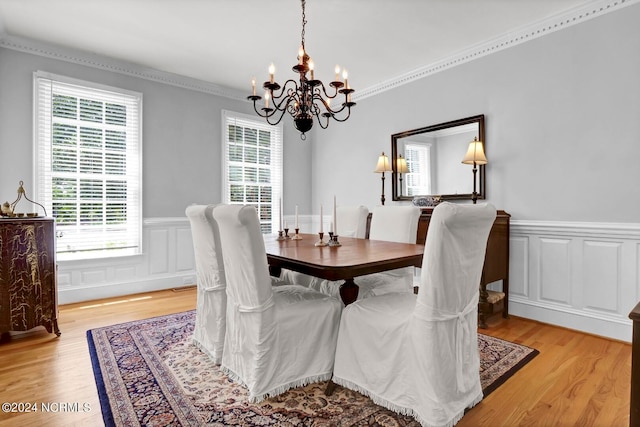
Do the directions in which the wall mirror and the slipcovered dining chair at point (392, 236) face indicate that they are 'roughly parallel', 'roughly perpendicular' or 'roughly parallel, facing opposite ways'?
roughly parallel

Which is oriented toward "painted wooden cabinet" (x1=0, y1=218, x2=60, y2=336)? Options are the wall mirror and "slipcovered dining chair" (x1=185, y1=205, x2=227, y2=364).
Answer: the wall mirror

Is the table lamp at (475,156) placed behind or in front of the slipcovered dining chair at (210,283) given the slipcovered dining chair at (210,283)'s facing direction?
in front

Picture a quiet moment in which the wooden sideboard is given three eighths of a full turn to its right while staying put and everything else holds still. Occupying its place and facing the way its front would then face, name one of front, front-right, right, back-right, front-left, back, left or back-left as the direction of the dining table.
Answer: back-left

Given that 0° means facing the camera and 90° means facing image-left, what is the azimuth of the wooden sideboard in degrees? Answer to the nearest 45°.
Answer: approximately 45°

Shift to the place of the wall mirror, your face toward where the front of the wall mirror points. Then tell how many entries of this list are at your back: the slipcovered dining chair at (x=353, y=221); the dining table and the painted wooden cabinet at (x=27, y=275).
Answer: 0

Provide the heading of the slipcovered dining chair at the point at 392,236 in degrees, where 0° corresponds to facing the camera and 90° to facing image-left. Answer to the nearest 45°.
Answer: approximately 45°

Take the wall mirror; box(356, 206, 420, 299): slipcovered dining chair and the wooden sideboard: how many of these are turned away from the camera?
0

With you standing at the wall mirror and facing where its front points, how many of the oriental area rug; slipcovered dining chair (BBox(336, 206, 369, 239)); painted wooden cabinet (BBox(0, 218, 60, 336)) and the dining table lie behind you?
0

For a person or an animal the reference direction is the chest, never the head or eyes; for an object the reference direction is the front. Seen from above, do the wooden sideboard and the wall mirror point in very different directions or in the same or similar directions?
same or similar directions

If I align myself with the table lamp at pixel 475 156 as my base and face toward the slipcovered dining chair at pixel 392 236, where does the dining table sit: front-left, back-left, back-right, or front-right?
front-left

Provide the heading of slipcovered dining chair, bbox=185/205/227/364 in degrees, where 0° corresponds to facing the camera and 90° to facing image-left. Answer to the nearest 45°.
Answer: approximately 225°

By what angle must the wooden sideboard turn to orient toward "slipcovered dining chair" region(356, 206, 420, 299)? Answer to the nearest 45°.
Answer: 0° — it already faces it

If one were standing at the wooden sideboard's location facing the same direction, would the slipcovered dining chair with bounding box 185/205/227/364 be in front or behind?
in front

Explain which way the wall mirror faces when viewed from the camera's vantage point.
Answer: facing the viewer and to the left of the viewer

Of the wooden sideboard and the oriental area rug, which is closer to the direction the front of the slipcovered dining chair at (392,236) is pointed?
the oriental area rug

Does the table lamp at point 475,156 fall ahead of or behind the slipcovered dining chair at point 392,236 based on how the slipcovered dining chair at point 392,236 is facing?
behind

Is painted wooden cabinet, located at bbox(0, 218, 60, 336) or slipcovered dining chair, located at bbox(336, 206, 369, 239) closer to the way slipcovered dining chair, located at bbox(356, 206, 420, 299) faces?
the painted wooden cabinet
